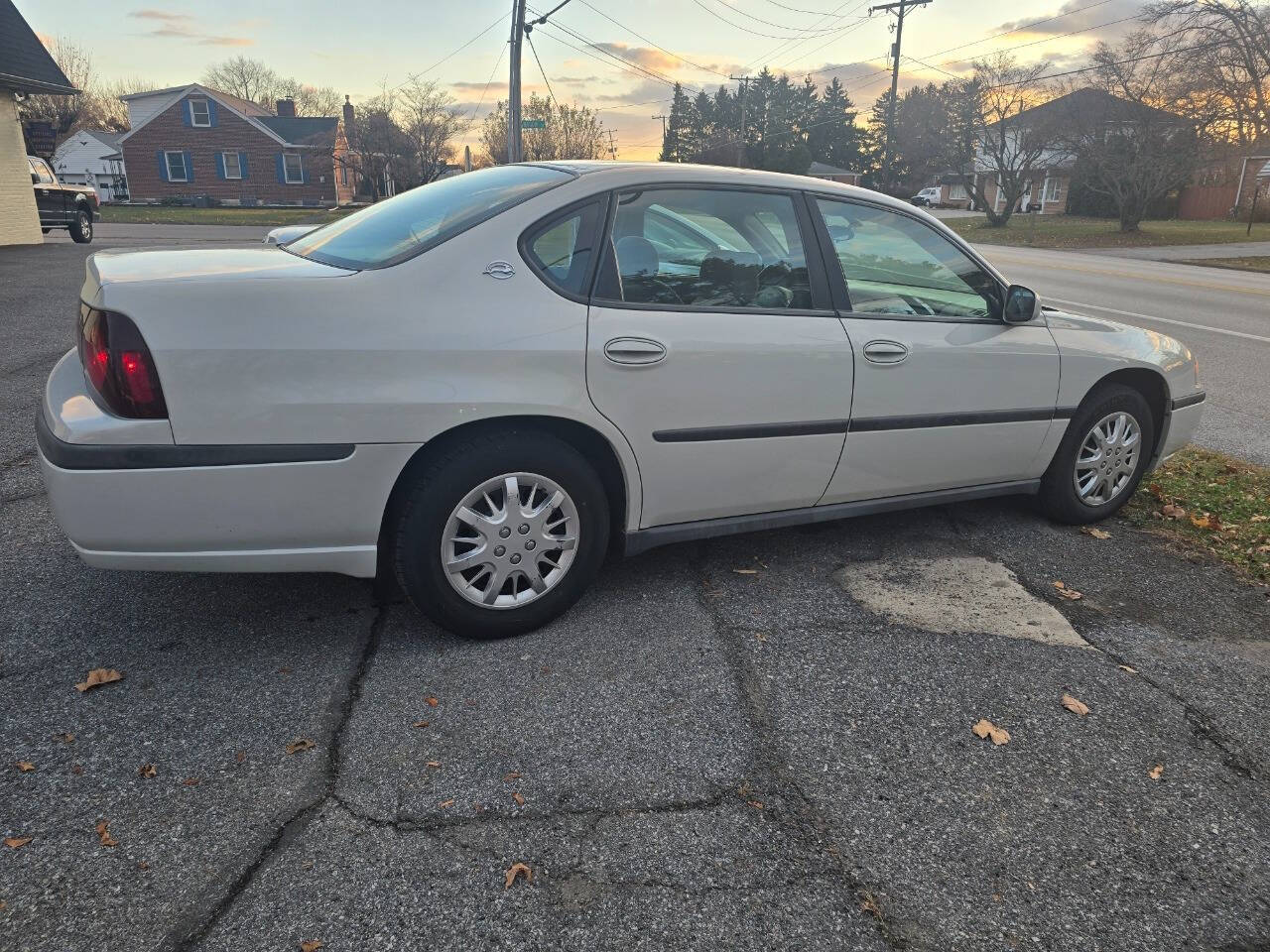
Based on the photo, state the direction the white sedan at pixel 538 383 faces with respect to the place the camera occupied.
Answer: facing away from the viewer and to the right of the viewer

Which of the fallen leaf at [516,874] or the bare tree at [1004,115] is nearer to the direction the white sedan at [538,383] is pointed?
the bare tree

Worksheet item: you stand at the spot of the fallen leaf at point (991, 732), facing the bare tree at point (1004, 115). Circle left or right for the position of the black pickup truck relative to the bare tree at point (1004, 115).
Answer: left

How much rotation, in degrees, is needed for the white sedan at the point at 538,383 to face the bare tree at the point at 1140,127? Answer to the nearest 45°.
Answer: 0° — it already faces it

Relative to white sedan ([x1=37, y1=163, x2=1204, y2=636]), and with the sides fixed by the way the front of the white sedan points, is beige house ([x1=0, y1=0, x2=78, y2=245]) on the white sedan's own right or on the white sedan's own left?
on the white sedan's own left

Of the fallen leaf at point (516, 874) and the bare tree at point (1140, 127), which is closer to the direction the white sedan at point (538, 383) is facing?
the bare tree

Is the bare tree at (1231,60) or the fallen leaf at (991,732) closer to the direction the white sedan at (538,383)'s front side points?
the bare tree

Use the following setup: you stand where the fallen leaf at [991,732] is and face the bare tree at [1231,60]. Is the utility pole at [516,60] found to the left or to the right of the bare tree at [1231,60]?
left

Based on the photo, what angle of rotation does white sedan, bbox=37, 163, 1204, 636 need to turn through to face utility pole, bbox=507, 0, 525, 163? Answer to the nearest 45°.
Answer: approximately 45° to its left

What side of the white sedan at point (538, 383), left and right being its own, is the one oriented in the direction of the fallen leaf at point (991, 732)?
right

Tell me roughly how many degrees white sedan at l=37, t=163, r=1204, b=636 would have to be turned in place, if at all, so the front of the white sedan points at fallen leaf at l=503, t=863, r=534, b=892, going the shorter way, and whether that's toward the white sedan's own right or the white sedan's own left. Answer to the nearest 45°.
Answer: approximately 135° to the white sedan's own right

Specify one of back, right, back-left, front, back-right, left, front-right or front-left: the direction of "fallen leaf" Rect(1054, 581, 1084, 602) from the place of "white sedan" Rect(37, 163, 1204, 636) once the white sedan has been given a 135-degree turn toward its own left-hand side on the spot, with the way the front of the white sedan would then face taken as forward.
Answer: back

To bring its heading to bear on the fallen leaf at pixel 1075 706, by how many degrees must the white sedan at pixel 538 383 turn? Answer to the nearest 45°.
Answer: approximately 45° to its right
